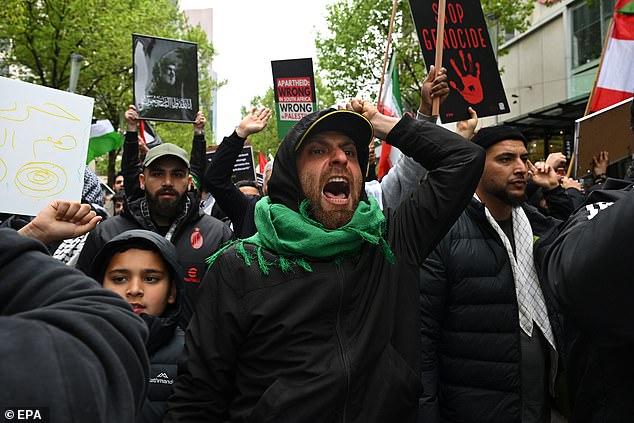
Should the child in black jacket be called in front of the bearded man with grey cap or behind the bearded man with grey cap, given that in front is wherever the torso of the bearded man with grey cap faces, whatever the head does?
in front

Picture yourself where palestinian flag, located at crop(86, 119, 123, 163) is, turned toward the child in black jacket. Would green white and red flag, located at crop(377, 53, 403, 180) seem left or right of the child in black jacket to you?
left

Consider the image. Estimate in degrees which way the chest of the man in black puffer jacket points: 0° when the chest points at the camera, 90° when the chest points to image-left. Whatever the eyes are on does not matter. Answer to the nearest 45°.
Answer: approximately 315°

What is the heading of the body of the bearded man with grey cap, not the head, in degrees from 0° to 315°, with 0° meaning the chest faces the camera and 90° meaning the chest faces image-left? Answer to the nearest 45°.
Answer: approximately 0°

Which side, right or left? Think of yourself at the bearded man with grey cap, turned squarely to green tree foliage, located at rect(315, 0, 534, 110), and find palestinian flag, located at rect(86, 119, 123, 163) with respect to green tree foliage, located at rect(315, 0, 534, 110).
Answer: left

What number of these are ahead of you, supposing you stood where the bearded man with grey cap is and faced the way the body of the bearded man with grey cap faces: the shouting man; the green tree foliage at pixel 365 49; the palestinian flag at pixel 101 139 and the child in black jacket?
2

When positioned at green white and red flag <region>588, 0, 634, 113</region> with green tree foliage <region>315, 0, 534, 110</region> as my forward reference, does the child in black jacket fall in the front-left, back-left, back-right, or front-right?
back-left

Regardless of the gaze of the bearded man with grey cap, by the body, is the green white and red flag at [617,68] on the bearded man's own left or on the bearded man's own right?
on the bearded man's own left

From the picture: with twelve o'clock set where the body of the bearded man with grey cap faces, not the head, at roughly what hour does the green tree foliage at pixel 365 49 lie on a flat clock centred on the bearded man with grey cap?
The green tree foliage is roughly at 7 o'clock from the bearded man with grey cap.

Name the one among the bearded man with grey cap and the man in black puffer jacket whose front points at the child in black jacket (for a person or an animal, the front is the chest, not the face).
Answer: the bearded man with grey cap
